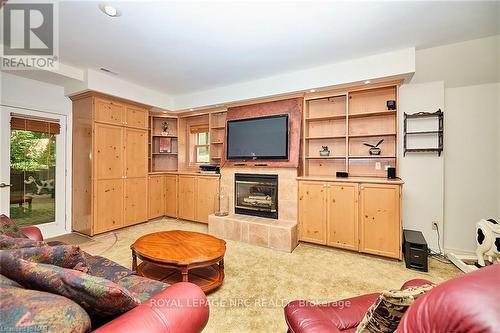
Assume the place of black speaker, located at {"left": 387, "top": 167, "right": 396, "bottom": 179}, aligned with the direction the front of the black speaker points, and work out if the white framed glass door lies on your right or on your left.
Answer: on your right

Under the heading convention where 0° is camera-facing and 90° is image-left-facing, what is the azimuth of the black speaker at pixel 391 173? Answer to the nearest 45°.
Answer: approximately 0°

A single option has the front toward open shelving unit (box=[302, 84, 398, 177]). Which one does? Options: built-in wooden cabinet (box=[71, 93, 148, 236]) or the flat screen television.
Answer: the built-in wooden cabinet

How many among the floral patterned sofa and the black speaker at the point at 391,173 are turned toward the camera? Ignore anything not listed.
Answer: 1

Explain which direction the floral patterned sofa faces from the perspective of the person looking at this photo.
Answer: facing away from the viewer and to the right of the viewer

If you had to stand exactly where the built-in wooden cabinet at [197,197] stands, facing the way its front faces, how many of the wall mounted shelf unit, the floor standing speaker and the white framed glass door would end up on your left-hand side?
2

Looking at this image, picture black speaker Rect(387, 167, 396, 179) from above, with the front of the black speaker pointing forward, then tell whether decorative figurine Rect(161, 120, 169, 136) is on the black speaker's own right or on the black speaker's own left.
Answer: on the black speaker's own right

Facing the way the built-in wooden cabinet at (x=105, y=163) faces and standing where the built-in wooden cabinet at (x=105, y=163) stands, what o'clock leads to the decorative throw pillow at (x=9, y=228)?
The decorative throw pillow is roughly at 2 o'clock from the built-in wooden cabinet.
